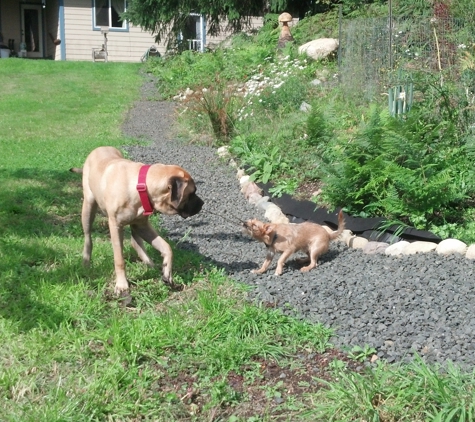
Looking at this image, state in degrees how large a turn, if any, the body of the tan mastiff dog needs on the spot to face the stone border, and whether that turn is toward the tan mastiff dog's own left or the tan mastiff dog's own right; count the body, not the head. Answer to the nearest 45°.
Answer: approximately 45° to the tan mastiff dog's own left

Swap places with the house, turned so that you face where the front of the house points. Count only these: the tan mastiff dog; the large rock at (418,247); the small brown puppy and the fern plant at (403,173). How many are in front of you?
4

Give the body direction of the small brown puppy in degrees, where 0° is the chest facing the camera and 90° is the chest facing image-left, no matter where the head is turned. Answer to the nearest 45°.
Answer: approximately 90°

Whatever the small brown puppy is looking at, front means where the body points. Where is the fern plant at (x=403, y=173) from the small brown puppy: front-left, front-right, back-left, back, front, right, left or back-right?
back-right

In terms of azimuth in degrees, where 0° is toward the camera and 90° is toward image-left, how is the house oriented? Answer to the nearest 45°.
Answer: approximately 0°

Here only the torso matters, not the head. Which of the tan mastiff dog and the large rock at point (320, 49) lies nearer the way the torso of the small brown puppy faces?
the tan mastiff dog

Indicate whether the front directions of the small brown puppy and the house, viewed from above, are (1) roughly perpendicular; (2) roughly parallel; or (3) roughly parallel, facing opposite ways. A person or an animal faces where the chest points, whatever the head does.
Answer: roughly perpendicular

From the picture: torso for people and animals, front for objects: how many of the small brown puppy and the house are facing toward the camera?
1

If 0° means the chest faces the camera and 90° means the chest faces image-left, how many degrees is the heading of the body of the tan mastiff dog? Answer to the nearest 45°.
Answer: approximately 315°

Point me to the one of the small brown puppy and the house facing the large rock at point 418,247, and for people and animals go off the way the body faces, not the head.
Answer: the house

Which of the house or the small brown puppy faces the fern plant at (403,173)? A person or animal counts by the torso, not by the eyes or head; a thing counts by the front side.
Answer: the house

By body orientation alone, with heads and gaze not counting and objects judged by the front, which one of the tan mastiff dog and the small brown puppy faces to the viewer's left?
the small brown puppy

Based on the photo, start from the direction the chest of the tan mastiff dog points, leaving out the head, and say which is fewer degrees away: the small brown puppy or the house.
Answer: the small brown puppy
